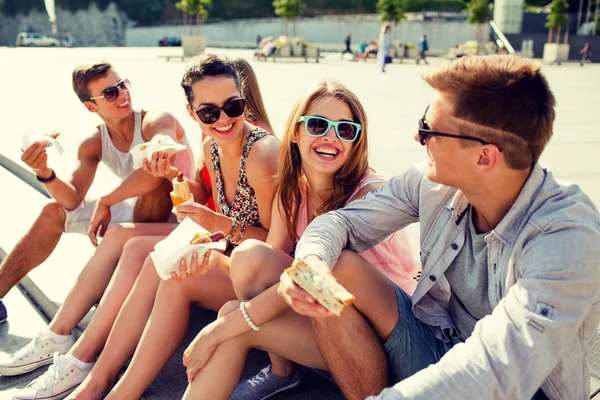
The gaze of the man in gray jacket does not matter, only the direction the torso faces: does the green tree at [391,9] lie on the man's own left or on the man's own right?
on the man's own right

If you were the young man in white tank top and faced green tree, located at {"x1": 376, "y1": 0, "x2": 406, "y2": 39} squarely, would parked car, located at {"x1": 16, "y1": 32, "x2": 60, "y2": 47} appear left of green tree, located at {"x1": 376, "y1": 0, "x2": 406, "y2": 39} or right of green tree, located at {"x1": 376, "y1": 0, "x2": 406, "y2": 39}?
left

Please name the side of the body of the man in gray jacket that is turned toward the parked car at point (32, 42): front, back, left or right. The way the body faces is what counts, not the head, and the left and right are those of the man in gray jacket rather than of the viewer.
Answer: right

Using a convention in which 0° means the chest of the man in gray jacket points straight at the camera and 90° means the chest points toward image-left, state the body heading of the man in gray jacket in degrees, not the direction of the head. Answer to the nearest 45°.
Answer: approximately 45°

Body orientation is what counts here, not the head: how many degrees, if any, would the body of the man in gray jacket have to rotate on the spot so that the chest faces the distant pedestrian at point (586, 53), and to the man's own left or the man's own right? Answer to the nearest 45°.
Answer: approximately 135° to the man's own right

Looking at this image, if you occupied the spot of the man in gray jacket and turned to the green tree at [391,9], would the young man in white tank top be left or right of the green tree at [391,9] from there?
left

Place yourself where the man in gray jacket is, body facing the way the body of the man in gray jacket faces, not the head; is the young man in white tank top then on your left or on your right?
on your right
